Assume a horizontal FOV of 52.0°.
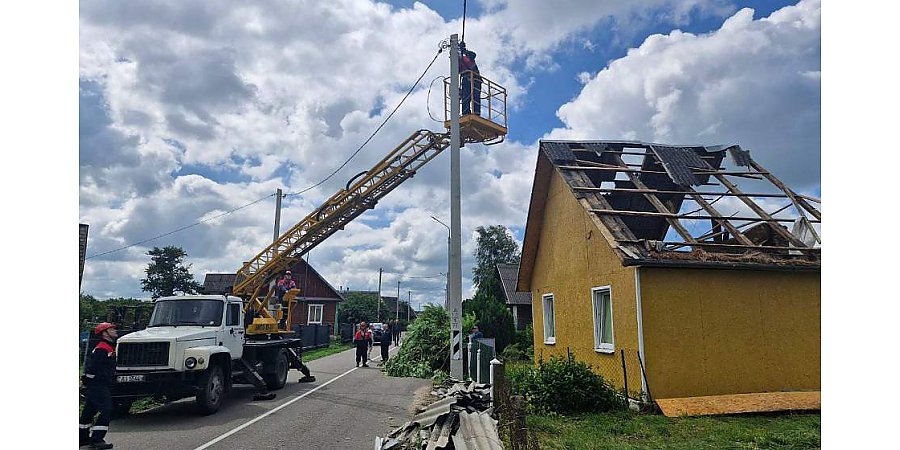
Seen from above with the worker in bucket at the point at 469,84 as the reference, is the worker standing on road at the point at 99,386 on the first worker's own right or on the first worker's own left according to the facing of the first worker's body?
on the first worker's own left
